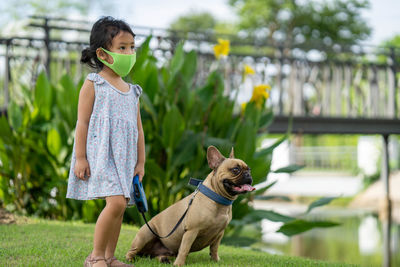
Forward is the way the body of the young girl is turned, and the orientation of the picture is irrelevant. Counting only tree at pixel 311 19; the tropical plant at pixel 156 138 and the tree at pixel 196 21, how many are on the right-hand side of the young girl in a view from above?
0

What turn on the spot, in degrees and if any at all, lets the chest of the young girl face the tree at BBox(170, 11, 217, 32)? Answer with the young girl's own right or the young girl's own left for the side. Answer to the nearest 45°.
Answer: approximately 135° to the young girl's own left

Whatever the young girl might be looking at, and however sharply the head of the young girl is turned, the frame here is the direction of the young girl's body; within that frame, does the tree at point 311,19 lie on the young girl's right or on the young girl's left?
on the young girl's left

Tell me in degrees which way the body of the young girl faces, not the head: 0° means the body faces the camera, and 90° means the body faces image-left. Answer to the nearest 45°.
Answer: approximately 315°

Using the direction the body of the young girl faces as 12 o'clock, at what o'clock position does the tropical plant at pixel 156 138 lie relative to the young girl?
The tropical plant is roughly at 8 o'clock from the young girl.
